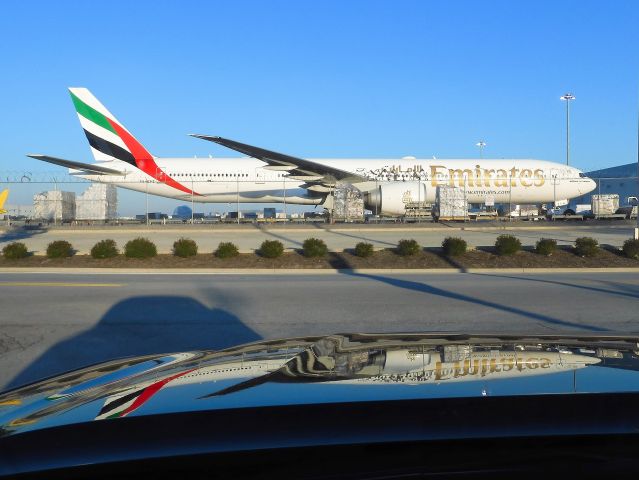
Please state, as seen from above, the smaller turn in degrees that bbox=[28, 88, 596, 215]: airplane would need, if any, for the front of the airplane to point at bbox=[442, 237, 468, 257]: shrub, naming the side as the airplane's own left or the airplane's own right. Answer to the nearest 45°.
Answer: approximately 90° to the airplane's own right

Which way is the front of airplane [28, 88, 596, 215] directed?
to the viewer's right

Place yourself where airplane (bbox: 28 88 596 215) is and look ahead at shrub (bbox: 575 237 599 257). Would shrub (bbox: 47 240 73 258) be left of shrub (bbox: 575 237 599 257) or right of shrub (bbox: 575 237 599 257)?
right

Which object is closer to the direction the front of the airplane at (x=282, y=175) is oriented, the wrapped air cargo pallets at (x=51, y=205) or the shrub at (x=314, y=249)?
the shrub

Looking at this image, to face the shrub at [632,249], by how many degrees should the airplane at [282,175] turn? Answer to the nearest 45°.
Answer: approximately 45° to its right

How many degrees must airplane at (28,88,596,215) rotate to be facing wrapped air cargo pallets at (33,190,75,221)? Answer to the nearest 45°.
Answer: approximately 180°

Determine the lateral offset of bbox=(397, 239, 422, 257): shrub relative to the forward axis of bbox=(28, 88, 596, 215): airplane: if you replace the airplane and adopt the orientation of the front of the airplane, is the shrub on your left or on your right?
on your right

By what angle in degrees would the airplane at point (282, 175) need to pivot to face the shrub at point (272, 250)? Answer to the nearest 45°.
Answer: approximately 90° to its right

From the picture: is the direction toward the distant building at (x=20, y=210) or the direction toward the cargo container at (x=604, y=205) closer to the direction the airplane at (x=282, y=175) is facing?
the cargo container

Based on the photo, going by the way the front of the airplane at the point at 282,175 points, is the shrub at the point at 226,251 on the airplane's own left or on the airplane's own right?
on the airplane's own right

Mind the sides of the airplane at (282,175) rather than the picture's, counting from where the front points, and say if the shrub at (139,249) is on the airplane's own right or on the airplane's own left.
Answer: on the airplane's own right

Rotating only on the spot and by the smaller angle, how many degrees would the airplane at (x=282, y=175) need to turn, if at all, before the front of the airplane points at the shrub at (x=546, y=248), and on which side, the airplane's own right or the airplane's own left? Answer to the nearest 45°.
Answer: approximately 45° to the airplane's own right

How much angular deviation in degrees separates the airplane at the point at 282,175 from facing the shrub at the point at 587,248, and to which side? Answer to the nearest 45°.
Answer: approximately 45° to its right

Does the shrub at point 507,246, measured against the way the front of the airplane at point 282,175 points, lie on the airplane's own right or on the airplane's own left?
on the airplane's own right
